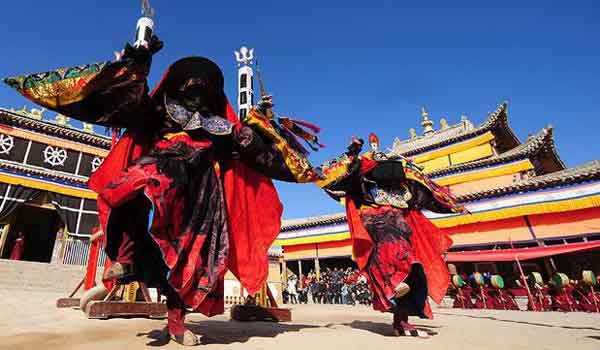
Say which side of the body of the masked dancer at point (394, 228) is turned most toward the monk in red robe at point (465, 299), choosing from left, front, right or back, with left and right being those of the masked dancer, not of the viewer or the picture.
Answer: back

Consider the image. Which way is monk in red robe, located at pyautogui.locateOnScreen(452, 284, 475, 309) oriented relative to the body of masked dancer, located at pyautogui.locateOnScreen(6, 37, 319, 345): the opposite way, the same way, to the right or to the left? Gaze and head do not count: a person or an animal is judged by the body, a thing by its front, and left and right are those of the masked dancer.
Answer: to the right

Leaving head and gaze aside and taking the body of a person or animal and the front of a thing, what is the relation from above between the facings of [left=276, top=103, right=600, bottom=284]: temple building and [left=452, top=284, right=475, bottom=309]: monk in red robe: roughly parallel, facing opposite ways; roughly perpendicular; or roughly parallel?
roughly parallel

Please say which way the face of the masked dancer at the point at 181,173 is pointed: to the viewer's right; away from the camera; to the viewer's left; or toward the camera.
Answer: toward the camera

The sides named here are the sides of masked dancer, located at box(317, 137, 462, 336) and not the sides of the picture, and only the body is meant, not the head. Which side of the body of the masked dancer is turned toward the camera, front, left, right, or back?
front

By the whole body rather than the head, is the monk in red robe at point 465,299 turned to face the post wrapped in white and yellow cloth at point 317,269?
no

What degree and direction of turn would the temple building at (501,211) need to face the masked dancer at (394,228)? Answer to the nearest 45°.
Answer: approximately 45° to its left

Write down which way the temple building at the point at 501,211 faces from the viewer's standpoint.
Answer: facing the viewer and to the left of the viewer

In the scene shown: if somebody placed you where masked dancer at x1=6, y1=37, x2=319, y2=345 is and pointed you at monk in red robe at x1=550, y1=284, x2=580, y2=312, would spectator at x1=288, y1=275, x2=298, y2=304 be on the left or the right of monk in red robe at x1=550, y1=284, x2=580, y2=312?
left

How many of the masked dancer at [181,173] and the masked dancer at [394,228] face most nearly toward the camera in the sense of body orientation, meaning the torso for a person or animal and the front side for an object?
2

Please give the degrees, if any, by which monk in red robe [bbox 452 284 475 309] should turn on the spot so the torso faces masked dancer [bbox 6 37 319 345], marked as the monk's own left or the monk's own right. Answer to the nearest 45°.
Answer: approximately 45° to the monk's own left

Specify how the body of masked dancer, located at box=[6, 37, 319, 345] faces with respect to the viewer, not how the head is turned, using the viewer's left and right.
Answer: facing the viewer

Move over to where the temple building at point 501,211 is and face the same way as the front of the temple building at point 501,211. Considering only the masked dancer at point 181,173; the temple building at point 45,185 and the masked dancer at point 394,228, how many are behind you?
0

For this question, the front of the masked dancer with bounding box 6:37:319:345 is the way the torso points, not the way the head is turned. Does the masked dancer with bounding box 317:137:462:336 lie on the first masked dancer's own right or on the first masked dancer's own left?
on the first masked dancer's own left
